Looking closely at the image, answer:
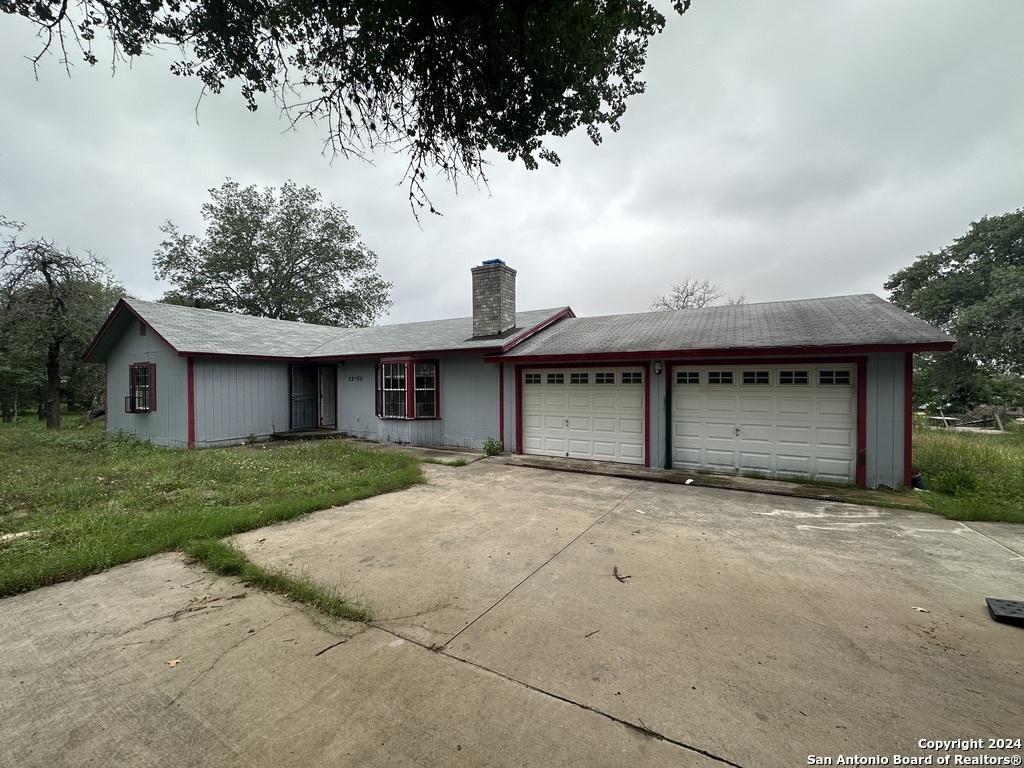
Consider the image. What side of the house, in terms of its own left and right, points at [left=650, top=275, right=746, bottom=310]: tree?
back

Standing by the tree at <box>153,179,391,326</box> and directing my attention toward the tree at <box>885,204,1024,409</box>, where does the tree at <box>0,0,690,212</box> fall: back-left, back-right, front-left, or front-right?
front-right

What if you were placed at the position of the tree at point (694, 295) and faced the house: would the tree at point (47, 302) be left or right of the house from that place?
right

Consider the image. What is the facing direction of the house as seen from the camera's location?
facing the viewer and to the left of the viewer

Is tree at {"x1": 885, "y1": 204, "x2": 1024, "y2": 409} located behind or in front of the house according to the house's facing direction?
behind

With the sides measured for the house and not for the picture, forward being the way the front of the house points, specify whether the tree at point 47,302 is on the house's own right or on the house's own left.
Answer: on the house's own right

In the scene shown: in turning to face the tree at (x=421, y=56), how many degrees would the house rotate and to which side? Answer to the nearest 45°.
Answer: approximately 45° to its left

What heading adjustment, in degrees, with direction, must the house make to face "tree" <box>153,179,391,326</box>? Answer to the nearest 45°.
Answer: approximately 90° to its right
